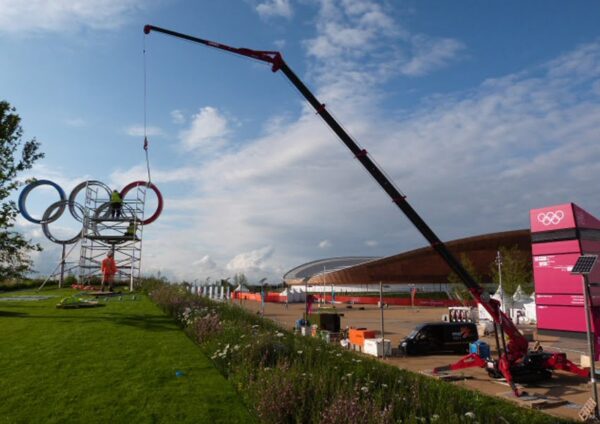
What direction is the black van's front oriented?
to the viewer's left

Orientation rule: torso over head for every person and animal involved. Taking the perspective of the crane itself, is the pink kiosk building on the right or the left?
on its right

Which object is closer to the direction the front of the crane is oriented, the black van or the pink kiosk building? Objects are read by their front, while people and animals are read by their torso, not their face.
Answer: the black van

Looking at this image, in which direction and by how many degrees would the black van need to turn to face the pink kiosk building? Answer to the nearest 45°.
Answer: approximately 135° to its right

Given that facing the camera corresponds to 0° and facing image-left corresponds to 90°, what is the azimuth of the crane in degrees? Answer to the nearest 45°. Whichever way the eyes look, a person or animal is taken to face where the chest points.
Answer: approximately 90°

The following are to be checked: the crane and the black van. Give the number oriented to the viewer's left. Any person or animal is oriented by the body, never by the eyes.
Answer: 2
